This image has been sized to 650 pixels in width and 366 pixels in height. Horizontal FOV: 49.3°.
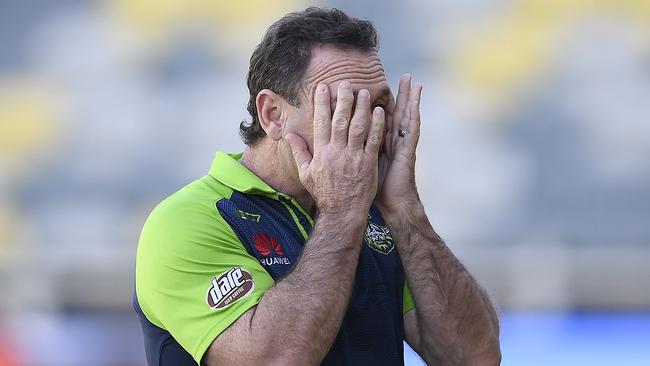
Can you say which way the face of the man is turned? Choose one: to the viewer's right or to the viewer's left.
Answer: to the viewer's right

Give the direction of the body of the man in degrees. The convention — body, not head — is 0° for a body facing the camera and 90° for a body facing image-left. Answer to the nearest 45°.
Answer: approximately 315°
